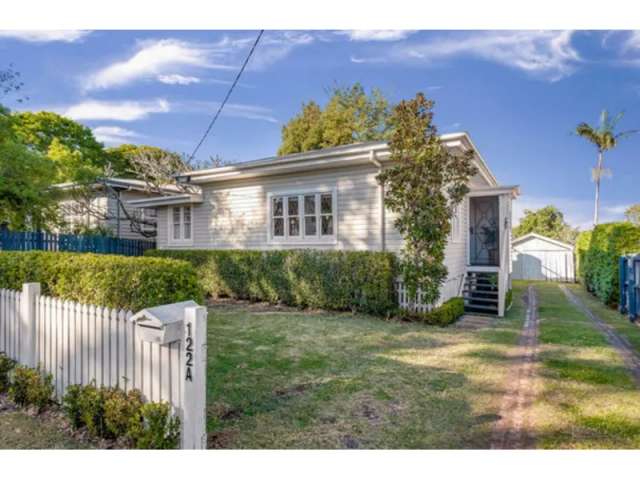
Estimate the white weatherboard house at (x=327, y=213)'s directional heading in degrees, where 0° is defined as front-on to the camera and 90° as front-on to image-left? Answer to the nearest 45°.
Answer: approximately 0°

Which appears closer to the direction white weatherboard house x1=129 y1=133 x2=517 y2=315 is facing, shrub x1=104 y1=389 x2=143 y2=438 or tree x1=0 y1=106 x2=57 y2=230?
the shrub

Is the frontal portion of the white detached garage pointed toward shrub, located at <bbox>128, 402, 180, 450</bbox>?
yes

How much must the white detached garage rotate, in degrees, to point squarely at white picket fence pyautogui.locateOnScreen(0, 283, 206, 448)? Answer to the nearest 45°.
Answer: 0° — it already faces it

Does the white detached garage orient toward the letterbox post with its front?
yes

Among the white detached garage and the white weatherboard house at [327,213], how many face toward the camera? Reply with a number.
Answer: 2
